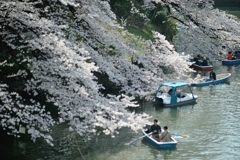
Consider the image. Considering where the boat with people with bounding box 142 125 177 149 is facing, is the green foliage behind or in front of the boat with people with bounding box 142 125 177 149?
in front
